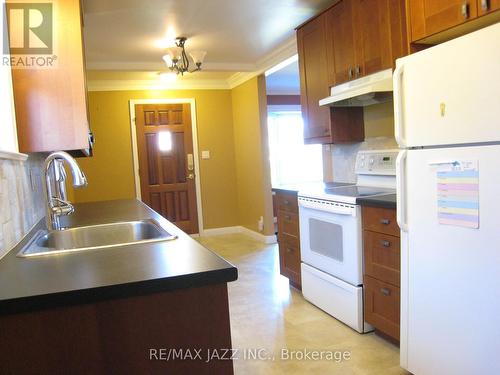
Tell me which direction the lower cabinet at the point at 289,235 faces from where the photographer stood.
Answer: facing the viewer and to the left of the viewer

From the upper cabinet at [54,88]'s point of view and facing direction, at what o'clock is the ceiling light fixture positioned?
The ceiling light fixture is roughly at 10 o'clock from the upper cabinet.

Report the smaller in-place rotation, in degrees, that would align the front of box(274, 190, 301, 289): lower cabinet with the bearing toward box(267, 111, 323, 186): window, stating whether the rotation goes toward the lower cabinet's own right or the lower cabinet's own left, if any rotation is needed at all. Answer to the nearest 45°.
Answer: approximately 135° to the lower cabinet's own right

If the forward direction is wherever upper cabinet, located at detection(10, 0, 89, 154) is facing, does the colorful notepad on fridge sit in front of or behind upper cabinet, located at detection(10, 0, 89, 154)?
in front

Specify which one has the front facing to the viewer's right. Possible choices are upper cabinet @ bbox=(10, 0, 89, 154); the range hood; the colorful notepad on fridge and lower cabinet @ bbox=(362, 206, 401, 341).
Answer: the upper cabinet

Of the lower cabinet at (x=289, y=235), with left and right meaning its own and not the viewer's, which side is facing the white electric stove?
left

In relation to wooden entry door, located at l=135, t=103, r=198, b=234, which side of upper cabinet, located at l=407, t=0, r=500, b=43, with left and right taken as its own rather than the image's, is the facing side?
right

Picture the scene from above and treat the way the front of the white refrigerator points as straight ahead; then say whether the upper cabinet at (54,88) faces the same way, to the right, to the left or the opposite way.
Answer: the opposite way

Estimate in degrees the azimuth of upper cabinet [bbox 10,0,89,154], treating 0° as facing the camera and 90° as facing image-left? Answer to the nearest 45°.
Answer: approximately 270°

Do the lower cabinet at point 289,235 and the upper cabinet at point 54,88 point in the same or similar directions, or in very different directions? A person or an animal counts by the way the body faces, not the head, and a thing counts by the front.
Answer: very different directions

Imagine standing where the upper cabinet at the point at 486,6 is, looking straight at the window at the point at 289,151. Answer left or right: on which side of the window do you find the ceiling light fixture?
left
